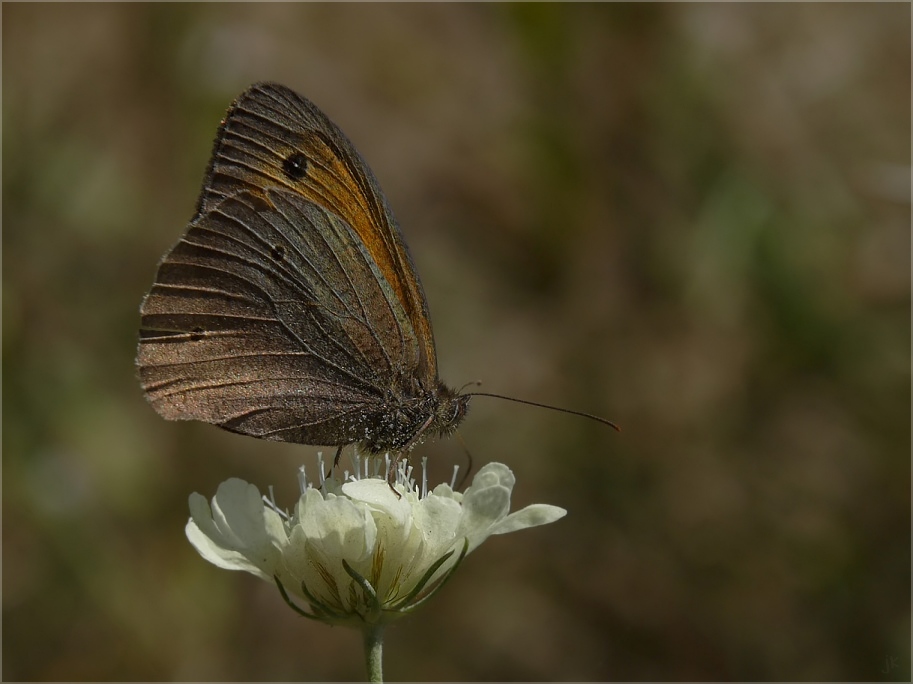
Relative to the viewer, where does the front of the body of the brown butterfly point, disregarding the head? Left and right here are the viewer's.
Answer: facing to the right of the viewer
